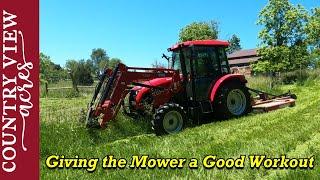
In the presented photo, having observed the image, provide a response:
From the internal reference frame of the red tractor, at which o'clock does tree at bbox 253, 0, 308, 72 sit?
The tree is roughly at 5 o'clock from the red tractor.

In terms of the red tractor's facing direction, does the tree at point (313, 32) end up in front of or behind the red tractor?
behind

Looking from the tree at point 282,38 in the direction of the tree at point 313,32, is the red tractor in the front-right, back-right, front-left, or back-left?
back-right

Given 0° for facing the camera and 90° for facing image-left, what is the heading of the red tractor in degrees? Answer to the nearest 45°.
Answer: approximately 45°
